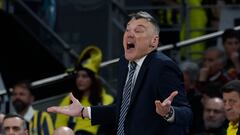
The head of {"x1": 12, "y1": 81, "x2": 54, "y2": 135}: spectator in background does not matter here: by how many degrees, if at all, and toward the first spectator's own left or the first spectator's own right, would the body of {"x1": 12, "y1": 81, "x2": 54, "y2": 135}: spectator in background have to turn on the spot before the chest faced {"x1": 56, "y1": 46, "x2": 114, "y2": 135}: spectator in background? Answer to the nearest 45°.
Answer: approximately 135° to the first spectator's own left

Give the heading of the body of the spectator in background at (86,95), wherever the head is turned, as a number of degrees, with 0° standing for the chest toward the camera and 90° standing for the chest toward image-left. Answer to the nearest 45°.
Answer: approximately 45°

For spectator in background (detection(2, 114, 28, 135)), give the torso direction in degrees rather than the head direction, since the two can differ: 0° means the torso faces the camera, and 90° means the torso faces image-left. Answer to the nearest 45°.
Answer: approximately 45°

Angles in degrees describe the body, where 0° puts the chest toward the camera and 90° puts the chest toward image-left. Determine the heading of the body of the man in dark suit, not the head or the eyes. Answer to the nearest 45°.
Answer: approximately 45°
